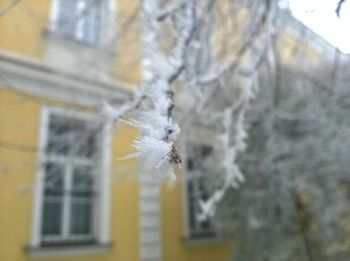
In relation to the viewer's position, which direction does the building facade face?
facing the viewer and to the right of the viewer
